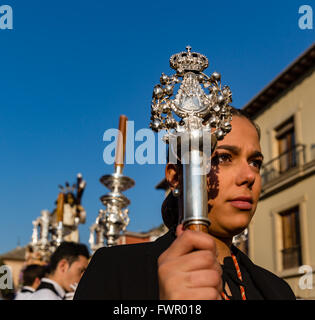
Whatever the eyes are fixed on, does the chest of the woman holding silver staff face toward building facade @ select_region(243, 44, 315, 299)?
no

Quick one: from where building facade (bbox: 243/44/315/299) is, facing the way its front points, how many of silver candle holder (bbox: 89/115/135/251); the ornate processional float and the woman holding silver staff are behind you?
0

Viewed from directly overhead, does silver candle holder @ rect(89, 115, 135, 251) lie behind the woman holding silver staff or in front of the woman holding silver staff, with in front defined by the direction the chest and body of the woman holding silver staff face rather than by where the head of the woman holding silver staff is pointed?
behind

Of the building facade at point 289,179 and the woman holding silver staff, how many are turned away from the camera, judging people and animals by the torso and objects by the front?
0

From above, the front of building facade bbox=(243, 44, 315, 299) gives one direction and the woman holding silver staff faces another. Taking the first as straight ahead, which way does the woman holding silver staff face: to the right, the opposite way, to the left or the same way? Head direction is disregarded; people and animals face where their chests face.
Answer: to the left

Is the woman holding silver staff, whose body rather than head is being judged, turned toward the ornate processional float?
no

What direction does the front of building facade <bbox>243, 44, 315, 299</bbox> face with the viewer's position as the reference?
facing the viewer and to the left of the viewer

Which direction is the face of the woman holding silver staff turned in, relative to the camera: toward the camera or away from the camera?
toward the camera
